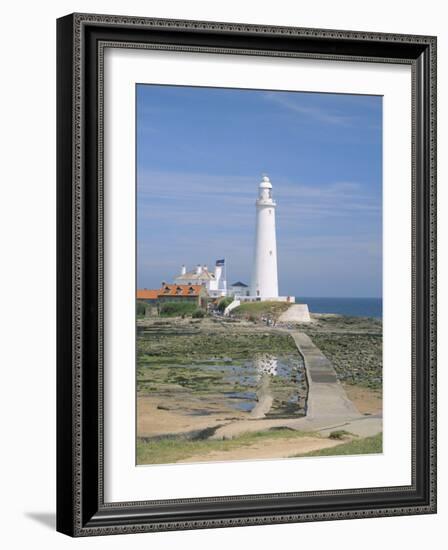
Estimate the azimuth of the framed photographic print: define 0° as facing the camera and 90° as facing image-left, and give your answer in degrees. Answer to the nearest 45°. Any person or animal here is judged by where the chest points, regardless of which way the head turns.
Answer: approximately 315°
